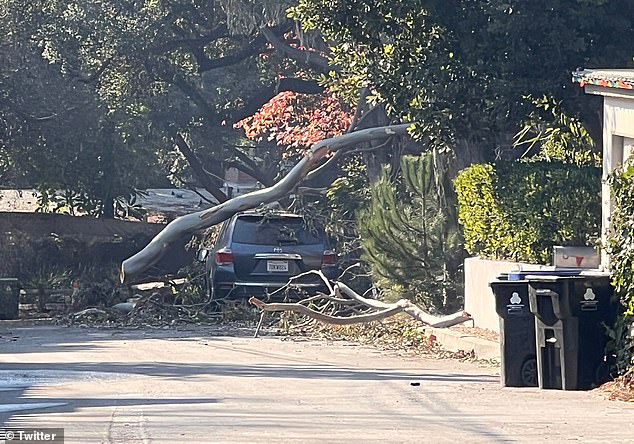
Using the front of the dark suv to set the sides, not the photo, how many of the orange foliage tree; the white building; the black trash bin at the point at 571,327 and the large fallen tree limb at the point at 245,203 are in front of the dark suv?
2

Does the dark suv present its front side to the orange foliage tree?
yes

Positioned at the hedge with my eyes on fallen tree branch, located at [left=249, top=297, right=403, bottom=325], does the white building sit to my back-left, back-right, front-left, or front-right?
back-left

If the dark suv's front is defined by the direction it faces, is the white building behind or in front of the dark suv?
behind

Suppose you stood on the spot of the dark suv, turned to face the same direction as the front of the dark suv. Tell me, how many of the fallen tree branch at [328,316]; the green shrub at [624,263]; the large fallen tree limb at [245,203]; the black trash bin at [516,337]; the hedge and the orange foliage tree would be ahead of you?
2

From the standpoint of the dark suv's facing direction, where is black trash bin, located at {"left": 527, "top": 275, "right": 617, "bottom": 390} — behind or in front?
behind

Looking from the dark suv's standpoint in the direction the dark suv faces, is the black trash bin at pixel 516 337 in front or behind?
behind

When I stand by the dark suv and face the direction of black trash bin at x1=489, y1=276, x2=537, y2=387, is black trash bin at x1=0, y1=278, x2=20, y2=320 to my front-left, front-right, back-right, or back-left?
back-right

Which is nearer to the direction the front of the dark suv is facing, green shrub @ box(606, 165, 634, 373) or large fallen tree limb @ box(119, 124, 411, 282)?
the large fallen tree limb

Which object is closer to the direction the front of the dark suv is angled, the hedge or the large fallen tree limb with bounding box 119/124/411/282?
the large fallen tree limb

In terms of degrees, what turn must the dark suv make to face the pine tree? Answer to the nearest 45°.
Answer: approximately 135° to its right

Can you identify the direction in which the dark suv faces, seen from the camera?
facing away from the viewer

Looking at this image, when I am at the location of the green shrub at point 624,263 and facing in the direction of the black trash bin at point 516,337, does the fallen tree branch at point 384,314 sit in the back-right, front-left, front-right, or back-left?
front-right

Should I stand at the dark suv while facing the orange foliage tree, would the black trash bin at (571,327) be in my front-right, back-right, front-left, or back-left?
back-right

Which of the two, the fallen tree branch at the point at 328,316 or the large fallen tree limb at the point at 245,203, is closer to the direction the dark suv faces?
the large fallen tree limb
